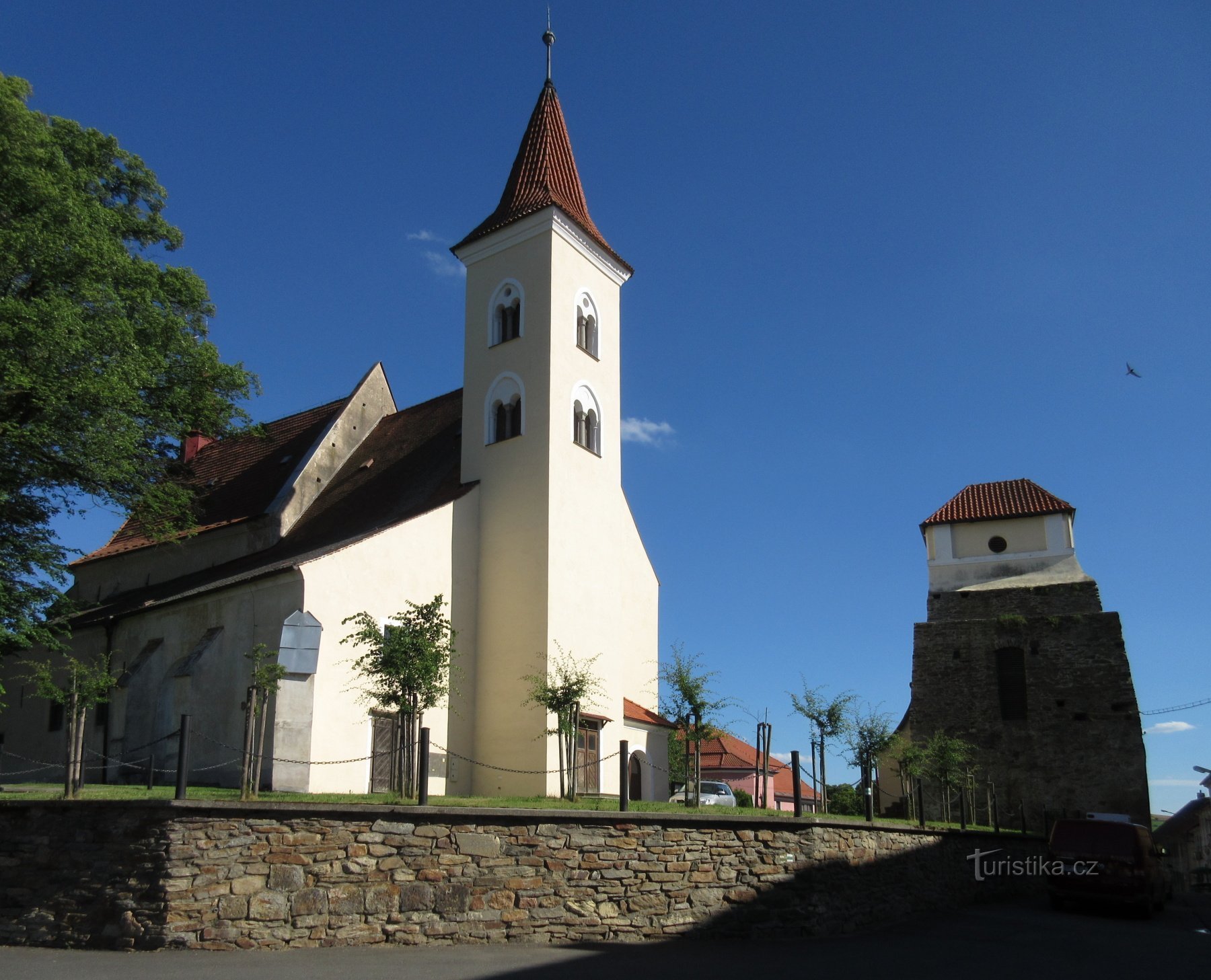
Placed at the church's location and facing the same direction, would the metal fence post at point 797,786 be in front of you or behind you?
in front

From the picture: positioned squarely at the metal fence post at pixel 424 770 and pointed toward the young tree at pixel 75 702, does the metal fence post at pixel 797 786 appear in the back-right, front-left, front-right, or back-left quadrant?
back-right

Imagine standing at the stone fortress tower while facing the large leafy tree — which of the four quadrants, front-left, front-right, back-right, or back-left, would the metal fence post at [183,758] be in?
front-left

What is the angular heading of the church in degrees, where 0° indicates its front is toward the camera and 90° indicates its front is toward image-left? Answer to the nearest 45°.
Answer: approximately 315°

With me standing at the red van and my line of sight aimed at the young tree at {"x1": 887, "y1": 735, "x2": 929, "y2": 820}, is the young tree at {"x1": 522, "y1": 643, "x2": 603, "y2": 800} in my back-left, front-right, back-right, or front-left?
front-left

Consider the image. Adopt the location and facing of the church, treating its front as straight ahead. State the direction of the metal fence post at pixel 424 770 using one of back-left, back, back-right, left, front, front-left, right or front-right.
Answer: front-right

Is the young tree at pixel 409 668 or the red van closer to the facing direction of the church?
the red van

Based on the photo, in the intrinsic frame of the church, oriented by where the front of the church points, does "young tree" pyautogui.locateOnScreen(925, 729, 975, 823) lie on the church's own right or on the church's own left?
on the church's own left

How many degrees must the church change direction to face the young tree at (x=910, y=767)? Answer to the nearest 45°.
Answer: approximately 45° to its left

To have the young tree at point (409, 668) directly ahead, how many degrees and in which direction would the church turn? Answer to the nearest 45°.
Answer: approximately 45° to its right

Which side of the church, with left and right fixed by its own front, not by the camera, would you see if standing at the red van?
front
